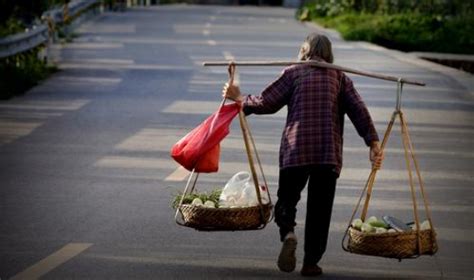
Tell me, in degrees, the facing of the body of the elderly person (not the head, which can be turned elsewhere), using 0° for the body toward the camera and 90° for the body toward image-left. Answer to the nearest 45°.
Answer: approximately 180°
